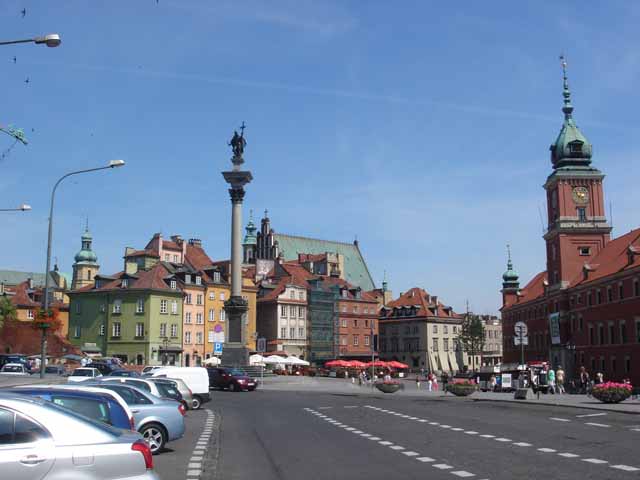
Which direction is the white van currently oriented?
to the viewer's left

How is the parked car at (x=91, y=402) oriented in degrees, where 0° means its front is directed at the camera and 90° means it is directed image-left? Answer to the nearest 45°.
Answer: approximately 90°

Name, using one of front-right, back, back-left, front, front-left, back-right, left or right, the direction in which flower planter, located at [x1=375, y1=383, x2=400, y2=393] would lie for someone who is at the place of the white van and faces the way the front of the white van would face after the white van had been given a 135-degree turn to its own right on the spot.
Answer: front

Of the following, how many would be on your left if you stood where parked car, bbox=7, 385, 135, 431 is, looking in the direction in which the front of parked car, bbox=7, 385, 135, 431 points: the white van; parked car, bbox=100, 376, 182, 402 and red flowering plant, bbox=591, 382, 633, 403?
0

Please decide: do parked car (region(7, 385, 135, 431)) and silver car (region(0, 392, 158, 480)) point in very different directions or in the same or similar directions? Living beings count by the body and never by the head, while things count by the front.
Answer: same or similar directions

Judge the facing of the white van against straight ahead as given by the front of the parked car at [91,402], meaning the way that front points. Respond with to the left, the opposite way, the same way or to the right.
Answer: the same way

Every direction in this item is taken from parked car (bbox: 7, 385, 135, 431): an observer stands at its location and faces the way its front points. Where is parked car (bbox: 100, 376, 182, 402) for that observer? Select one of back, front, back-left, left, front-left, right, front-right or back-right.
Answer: right

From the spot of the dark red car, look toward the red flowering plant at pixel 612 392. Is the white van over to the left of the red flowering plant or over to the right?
right

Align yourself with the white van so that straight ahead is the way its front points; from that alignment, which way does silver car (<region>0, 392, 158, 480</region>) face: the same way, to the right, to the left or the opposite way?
the same way
